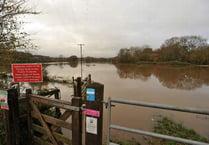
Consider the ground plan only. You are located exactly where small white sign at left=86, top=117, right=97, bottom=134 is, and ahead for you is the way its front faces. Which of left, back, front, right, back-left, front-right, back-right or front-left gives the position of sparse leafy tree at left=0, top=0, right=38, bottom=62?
back-right

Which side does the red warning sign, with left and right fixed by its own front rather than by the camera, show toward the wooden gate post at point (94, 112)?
front

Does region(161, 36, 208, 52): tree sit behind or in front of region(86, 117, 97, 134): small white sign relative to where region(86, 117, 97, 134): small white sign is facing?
behind

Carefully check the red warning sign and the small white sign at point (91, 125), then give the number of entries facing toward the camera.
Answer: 2

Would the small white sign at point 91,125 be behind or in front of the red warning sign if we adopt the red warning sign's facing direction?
in front

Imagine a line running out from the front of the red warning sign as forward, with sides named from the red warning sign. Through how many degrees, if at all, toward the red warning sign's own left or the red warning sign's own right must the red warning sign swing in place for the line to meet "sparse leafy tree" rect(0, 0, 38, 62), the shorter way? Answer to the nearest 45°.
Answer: approximately 180°

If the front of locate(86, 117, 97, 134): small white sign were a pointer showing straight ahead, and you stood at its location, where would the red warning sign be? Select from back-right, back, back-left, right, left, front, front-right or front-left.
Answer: back-right

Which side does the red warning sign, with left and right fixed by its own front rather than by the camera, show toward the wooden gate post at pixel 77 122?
front

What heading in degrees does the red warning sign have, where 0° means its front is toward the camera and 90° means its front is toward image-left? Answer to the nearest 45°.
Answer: approximately 0°
